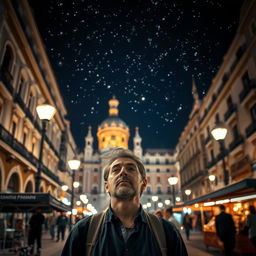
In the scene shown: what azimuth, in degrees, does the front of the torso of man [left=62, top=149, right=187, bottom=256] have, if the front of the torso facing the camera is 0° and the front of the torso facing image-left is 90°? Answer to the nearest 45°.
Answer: approximately 0°

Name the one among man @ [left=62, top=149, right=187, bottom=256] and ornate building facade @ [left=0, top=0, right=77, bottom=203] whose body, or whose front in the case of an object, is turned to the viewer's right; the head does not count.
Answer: the ornate building facade

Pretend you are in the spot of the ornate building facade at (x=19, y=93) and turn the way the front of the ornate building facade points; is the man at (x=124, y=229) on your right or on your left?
on your right

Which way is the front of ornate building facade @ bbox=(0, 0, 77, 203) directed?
to the viewer's right

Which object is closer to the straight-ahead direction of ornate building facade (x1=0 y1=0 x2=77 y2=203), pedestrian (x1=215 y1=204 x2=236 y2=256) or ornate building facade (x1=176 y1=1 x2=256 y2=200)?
the ornate building facade

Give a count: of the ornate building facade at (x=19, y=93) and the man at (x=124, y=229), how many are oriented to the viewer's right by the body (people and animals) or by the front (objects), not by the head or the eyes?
1

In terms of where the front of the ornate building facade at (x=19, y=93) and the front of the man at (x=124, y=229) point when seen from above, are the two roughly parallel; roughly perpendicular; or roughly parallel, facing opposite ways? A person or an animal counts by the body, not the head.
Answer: roughly perpendicular
